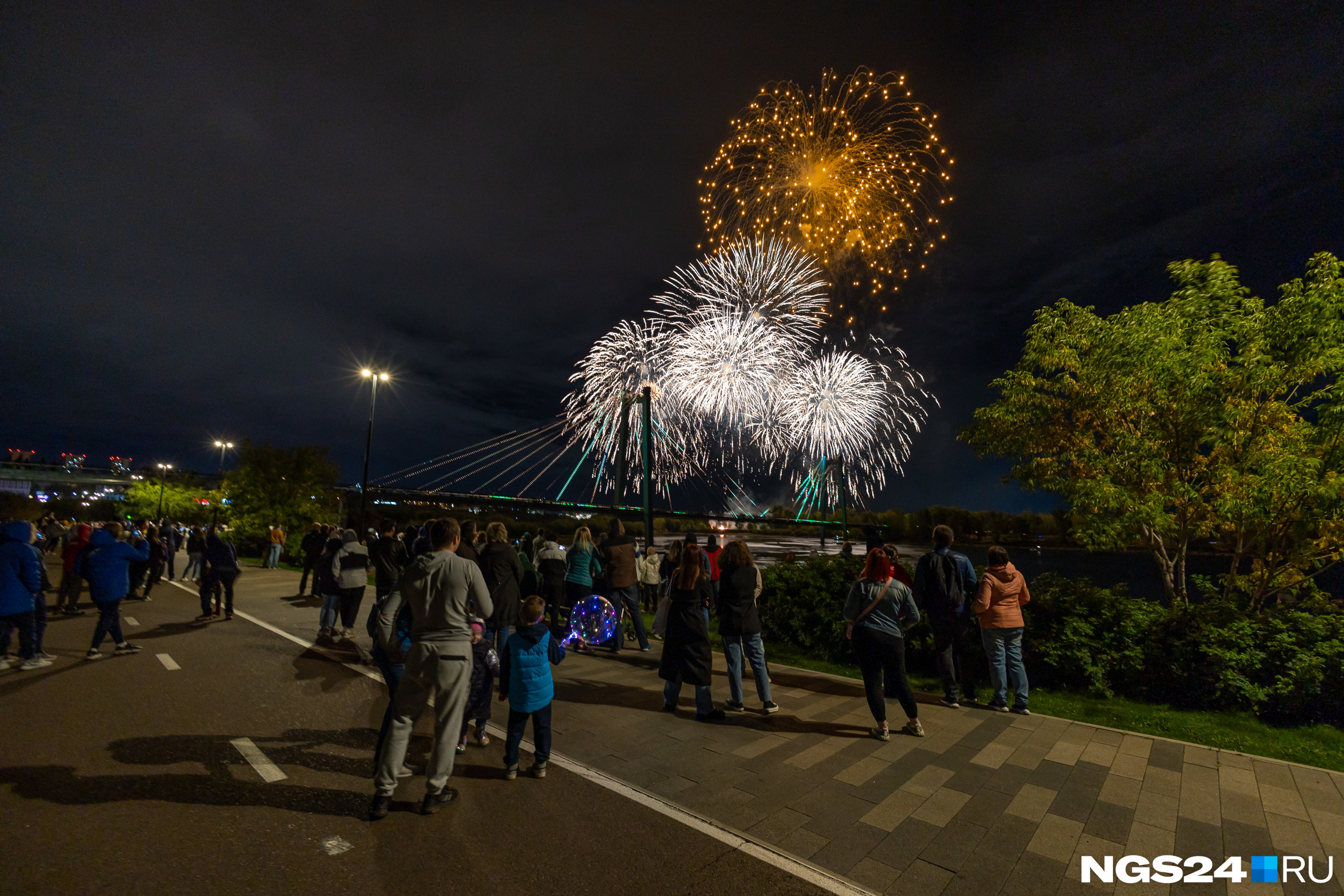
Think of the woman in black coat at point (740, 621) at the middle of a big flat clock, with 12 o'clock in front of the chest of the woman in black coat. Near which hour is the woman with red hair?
The woman with red hair is roughly at 4 o'clock from the woman in black coat.

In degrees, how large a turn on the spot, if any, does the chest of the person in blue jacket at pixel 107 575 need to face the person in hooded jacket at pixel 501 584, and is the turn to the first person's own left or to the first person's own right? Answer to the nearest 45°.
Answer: approximately 90° to the first person's own right

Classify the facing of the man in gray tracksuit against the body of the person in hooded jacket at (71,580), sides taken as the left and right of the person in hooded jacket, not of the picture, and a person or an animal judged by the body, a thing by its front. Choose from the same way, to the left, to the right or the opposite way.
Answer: the same way

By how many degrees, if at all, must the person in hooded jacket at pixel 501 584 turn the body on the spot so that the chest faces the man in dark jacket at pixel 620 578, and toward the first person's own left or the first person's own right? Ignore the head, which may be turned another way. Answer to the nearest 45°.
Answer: approximately 45° to the first person's own right

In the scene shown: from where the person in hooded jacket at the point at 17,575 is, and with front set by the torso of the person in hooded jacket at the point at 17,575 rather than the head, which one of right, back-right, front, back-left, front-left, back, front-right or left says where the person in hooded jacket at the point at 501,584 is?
front-right

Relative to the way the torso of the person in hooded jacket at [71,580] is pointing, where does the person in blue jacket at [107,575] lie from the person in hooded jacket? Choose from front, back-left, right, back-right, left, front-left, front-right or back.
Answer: right

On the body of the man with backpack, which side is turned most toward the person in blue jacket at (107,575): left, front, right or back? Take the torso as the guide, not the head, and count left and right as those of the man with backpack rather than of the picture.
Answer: left

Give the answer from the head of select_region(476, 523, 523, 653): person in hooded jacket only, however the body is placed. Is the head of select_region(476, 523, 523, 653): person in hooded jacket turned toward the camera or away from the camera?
away from the camera

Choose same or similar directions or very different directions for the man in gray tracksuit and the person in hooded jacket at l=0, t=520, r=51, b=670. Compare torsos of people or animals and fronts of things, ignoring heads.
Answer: same or similar directions

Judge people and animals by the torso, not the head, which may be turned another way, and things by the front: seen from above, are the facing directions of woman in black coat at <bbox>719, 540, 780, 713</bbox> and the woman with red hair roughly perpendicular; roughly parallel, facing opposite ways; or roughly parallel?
roughly parallel

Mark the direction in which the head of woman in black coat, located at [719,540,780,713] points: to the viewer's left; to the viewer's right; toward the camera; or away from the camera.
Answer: away from the camera

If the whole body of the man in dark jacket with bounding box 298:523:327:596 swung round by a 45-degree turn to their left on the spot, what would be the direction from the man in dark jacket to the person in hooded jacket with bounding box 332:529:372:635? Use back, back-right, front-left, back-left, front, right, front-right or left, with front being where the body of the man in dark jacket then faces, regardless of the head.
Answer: back

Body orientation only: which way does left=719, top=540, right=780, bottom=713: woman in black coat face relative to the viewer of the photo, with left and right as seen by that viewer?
facing away from the viewer

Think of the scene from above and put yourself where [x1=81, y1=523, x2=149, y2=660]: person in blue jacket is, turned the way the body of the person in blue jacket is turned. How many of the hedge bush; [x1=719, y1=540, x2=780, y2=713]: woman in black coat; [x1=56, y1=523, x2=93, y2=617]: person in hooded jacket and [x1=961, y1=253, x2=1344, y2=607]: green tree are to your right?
3

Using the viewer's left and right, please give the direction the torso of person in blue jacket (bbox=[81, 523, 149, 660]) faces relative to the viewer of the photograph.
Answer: facing away from the viewer and to the right of the viewer

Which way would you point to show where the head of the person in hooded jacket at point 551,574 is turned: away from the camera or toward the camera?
away from the camera
